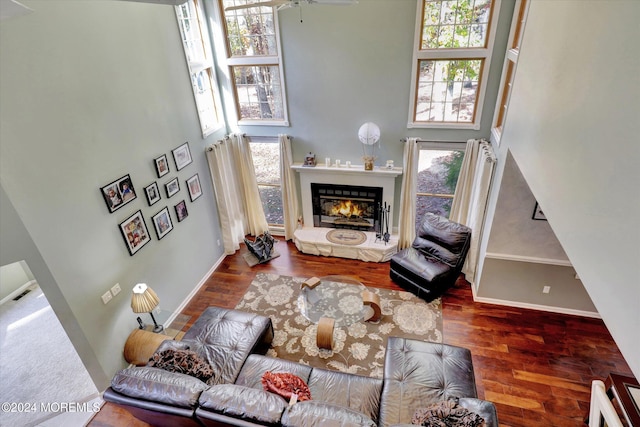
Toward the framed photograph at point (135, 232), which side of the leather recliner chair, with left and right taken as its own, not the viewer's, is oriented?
front

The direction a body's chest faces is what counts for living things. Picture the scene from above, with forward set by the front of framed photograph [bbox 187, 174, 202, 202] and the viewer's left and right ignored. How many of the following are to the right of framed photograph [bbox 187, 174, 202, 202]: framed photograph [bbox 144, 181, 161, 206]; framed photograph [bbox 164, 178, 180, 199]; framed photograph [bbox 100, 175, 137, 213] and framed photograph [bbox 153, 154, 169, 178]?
4

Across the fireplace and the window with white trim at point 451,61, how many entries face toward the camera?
2

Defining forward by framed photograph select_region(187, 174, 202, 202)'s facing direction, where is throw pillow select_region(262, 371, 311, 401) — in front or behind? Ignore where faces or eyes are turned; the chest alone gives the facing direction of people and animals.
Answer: in front

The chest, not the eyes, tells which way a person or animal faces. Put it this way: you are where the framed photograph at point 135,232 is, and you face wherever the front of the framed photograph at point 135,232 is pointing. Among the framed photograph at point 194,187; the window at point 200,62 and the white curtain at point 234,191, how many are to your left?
3

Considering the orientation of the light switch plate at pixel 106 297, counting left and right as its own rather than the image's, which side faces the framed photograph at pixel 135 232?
left

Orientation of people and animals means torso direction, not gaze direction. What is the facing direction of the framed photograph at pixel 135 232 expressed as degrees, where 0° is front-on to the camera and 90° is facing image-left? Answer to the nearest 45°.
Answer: approximately 315°

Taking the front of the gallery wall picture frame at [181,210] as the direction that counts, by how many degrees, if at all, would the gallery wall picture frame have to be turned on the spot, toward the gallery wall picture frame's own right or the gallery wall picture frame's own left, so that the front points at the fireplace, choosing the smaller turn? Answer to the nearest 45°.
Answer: approximately 45° to the gallery wall picture frame's own left

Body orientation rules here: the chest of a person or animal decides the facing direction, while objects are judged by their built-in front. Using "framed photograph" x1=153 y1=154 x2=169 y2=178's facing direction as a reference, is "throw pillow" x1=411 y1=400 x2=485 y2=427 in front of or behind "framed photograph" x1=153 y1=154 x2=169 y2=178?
in front

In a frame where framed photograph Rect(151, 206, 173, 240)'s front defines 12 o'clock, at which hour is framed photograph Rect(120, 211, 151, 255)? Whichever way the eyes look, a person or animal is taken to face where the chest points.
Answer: framed photograph Rect(120, 211, 151, 255) is roughly at 3 o'clock from framed photograph Rect(151, 206, 173, 240).

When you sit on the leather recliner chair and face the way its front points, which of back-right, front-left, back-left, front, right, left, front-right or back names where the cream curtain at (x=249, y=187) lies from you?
front-right

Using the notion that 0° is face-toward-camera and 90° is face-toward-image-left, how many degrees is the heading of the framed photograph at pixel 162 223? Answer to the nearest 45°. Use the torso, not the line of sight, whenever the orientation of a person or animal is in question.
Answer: approximately 315°

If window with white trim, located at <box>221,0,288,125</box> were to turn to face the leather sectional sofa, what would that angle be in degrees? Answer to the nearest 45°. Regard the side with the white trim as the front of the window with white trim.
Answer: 0° — it already faces it

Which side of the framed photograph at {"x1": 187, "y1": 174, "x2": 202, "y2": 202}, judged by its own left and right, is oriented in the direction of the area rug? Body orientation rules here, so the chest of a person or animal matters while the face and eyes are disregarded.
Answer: front

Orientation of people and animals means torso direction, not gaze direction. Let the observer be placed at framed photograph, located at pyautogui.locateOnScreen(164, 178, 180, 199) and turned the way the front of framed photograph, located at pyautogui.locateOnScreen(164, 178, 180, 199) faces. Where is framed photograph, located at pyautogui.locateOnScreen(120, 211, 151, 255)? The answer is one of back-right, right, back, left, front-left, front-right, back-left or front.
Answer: right

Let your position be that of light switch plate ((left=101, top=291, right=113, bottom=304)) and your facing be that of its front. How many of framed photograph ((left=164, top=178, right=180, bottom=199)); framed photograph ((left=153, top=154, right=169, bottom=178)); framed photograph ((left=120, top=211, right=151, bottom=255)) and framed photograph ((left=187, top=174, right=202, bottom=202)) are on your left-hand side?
4

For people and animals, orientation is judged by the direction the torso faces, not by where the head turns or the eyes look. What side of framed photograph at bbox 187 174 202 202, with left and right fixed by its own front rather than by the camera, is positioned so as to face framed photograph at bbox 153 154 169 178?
right
